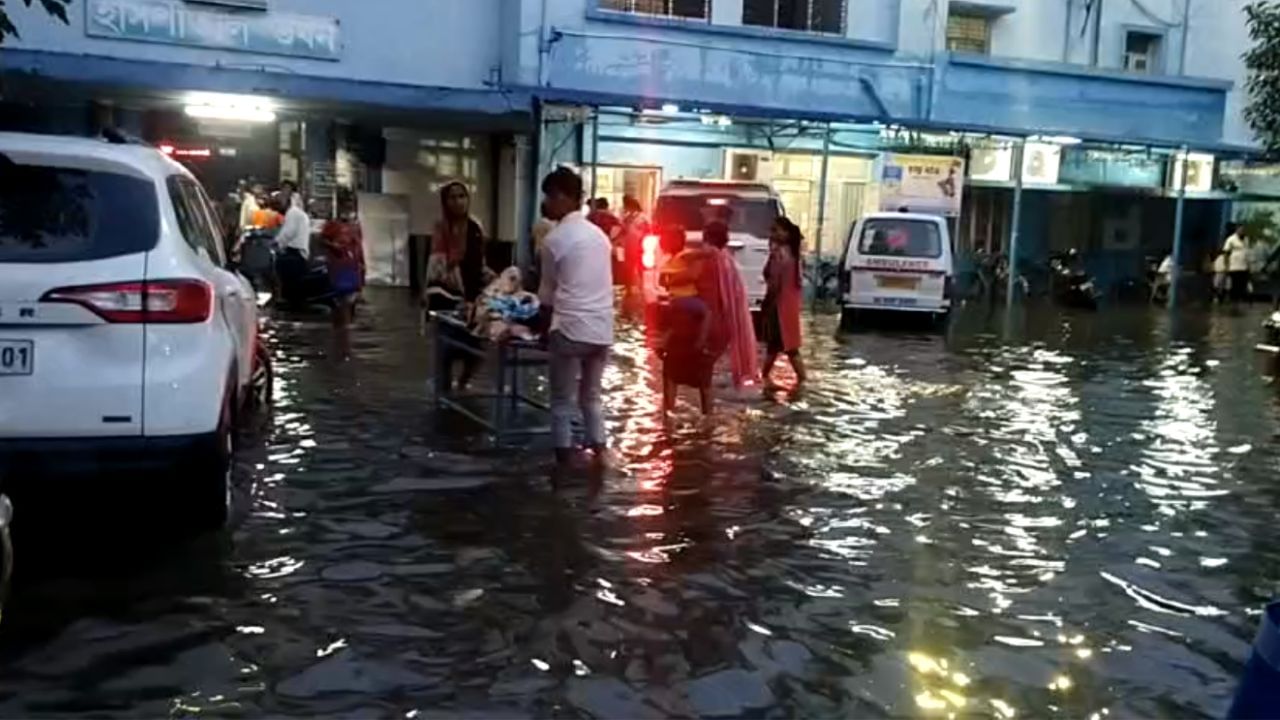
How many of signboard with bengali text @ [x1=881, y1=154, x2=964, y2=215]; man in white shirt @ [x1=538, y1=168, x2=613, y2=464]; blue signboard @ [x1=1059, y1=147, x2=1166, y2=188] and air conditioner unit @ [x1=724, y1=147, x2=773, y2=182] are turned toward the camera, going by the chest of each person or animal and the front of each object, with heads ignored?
3

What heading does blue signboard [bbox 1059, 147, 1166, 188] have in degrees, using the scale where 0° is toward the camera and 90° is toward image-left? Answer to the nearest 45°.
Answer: approximately 0°

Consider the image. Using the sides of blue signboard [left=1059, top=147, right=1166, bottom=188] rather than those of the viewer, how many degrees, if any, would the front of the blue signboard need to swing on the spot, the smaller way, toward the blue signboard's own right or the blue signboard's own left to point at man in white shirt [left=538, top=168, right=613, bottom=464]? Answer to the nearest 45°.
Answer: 0° — it already faces them

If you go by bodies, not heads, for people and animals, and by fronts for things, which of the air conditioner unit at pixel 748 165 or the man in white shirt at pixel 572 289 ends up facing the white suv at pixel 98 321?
the air conditioner unit

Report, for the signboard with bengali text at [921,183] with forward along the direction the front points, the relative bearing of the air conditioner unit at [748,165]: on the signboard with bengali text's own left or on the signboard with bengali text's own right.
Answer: on the signboard with bengali text's own right

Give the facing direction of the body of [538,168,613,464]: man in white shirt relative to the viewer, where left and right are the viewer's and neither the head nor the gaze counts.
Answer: facing away from the viewer and to the left of the viewer

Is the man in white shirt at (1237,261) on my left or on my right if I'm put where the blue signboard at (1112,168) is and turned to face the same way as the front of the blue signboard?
on my left

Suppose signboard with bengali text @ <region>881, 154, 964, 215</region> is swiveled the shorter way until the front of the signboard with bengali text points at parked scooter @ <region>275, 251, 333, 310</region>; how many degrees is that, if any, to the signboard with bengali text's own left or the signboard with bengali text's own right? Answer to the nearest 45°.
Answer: approximately 45° to the signboard with bengali text's own right

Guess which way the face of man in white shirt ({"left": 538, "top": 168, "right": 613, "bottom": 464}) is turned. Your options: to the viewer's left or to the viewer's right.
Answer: to the viewer's left

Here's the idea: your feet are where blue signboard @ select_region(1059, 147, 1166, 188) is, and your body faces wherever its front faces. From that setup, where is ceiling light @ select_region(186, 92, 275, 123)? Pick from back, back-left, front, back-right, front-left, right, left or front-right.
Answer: front-right

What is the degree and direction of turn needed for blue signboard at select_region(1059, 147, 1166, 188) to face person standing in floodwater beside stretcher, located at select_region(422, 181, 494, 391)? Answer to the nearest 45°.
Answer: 0° — it already faces them

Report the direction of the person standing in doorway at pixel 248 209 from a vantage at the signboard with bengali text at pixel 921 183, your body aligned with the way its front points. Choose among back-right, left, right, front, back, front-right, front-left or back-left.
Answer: front-right
